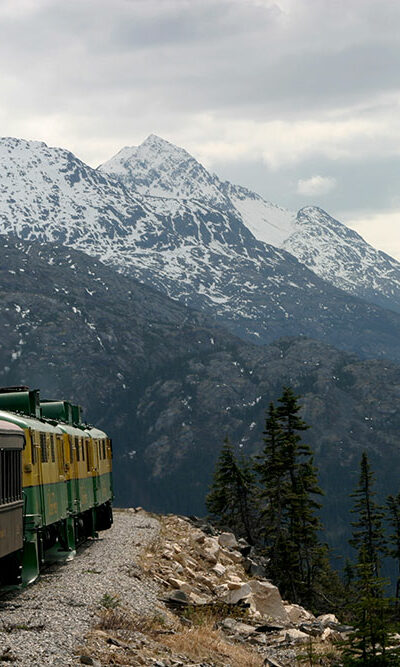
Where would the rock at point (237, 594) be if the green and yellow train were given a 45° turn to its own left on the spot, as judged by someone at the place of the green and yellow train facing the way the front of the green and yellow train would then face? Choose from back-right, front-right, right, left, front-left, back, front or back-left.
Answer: right

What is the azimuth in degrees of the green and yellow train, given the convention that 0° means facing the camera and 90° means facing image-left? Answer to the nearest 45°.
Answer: approximately 225°

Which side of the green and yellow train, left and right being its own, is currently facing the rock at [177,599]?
right

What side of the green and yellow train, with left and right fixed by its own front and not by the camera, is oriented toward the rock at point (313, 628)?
right

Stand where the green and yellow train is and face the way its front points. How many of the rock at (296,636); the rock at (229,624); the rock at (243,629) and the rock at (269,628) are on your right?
4

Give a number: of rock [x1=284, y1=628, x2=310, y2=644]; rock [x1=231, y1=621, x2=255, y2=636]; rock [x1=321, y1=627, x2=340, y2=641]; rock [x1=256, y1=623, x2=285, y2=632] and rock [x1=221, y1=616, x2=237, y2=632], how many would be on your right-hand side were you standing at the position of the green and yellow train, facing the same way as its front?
5

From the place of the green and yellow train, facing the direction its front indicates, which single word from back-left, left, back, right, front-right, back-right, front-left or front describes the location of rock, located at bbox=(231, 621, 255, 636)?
right
